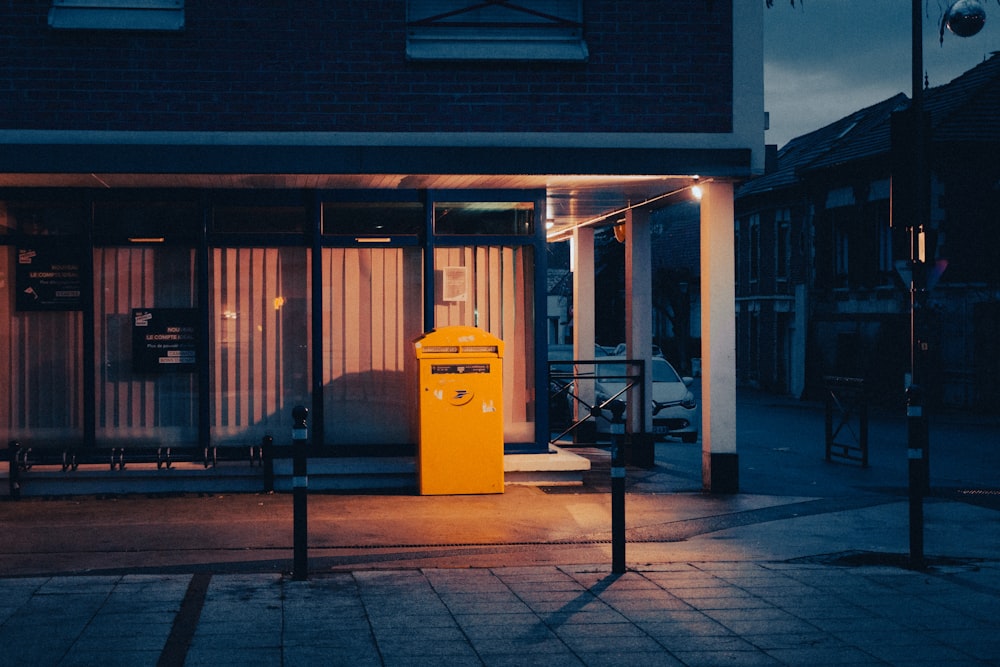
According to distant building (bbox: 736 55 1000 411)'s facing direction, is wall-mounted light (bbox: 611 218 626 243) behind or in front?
in front

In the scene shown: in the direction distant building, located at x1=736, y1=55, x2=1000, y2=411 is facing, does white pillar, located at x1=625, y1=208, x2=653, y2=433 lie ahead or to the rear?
ahead

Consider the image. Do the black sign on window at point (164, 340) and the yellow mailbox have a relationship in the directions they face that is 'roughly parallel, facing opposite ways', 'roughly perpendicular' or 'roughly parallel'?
roughly parallel

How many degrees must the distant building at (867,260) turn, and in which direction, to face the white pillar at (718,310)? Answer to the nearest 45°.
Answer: approximately 45° to its left

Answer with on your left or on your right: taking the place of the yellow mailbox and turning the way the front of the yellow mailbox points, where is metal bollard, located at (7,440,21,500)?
on your right

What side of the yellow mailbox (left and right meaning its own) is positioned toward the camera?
front

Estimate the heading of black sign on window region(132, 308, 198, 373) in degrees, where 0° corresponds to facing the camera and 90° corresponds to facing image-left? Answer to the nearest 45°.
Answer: approximately 0°

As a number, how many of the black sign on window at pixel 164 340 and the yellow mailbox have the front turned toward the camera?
2

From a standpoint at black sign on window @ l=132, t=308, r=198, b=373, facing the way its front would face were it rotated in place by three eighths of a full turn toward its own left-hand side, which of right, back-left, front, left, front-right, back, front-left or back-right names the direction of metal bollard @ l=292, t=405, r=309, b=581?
back-right

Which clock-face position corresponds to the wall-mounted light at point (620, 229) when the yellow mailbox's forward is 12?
The wall-mounted light is roughly at 7 o'clock from the yellow mailbox.

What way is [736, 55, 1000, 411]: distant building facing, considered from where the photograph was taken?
facing the viewer and to the left of the viewer

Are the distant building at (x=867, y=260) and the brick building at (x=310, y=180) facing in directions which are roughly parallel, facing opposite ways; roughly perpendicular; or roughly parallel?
roughly perpendicular

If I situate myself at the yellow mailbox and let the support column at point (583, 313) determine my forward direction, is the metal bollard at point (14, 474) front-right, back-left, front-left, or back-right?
back-left

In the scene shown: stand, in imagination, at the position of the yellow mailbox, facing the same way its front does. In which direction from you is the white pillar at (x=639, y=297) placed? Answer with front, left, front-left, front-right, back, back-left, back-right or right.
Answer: back-left

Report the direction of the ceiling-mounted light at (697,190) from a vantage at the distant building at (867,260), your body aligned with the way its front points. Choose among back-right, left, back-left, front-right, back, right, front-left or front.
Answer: front-left
